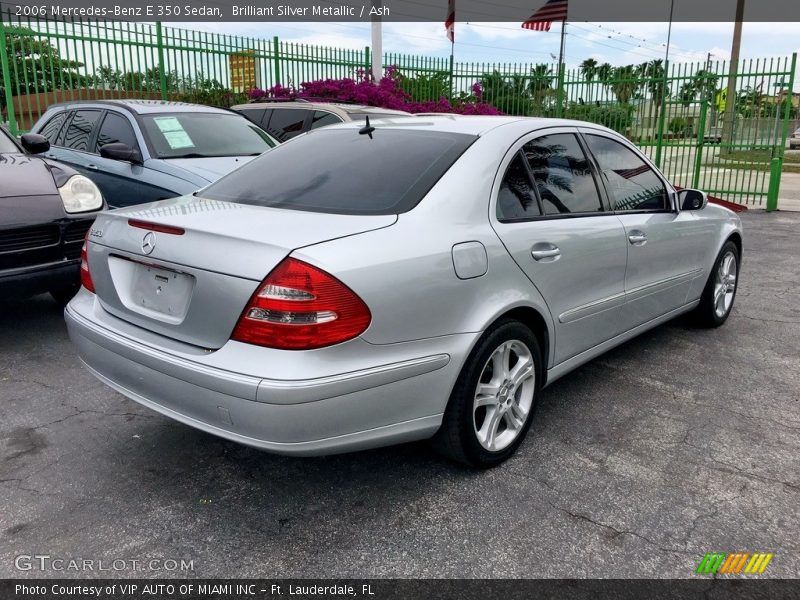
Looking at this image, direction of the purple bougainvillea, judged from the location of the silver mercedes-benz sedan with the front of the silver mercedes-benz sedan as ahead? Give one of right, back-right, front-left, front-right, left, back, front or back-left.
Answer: front-left

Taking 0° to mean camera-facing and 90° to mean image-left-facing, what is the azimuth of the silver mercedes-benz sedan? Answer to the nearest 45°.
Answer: approximately 225°

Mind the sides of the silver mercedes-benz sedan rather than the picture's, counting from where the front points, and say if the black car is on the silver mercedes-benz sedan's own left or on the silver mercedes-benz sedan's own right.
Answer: on the silver mercedes-benz sedan's own left

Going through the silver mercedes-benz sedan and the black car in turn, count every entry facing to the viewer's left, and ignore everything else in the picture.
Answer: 0

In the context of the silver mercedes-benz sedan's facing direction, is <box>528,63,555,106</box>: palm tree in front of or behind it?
in front

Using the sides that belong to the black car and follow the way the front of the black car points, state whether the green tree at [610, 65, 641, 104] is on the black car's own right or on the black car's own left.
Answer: on the black car's own left

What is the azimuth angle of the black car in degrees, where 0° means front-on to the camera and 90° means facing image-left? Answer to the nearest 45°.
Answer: approximately 315°

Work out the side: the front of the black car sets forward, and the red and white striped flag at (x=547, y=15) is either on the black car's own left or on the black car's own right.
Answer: on the black car's own left

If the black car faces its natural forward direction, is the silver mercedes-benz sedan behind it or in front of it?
in front
